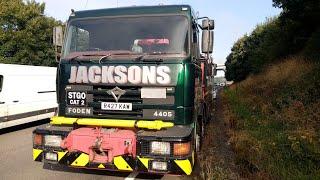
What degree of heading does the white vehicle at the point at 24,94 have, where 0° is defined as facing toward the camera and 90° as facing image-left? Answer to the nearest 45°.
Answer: approximately 45°

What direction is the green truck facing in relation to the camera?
toward the camera

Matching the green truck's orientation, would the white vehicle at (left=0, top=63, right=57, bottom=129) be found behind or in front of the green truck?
behind

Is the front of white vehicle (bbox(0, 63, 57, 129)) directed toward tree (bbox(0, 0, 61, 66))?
no

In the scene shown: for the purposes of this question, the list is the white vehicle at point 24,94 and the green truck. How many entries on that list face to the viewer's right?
0

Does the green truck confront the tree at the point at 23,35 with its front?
no

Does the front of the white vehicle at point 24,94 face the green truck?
no
